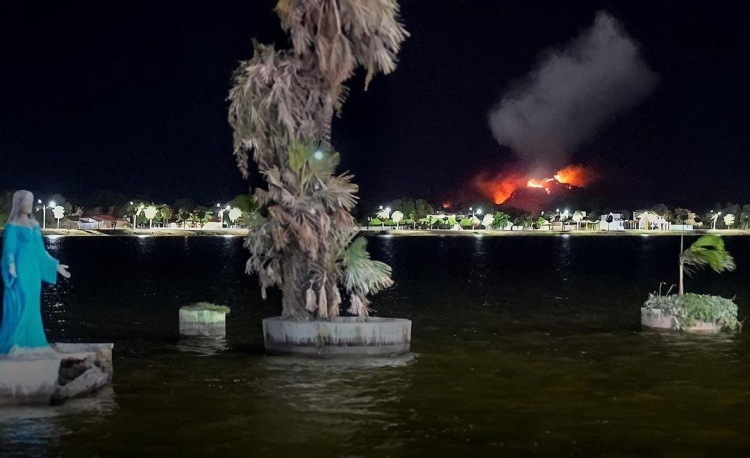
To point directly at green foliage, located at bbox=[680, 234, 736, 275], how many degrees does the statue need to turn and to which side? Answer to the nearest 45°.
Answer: approximately 45° to its left

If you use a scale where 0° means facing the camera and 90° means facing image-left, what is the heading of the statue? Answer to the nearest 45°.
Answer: approximately 315°

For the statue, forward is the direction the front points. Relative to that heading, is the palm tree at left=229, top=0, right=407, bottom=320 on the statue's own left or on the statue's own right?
on the statue's own left

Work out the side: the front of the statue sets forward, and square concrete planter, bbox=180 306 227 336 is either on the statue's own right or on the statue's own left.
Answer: on the statue's own left

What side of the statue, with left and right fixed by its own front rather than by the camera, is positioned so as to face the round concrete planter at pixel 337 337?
left

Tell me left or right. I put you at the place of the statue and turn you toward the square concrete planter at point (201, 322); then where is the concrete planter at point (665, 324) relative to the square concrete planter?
right

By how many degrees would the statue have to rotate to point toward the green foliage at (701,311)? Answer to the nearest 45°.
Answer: approximately 45° to its left

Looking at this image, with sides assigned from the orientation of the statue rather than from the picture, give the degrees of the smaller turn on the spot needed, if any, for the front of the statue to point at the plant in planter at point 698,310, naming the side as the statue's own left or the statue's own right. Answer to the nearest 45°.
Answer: approximately 45° to the statue's own left
